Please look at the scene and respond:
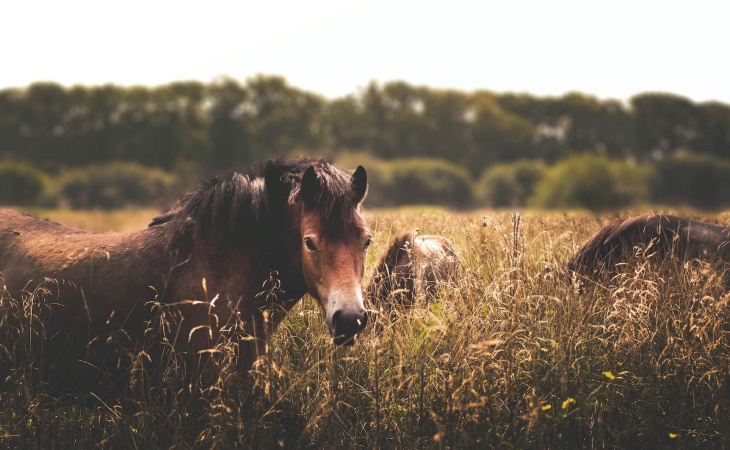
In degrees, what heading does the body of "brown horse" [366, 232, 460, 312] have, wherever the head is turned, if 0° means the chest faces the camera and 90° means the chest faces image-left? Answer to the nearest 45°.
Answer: approximately 45°

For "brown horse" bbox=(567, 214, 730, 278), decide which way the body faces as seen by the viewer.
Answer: to the viewer's left

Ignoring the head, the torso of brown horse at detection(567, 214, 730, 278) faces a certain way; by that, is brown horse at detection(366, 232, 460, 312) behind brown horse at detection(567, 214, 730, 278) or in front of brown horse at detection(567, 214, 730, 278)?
in front

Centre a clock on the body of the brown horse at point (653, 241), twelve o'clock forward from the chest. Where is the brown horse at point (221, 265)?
the brown horse at point (221, 265) is roughly at 10 o'clock from the brown horse at point (653, 241).

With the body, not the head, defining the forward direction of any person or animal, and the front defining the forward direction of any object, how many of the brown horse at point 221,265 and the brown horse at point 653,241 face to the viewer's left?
1

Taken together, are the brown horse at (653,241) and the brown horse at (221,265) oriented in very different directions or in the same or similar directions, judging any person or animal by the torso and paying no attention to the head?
very different directions

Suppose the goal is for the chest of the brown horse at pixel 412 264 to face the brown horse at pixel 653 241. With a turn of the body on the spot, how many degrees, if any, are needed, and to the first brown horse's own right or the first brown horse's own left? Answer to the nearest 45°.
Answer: approximately 135° to the first brown horse's own left

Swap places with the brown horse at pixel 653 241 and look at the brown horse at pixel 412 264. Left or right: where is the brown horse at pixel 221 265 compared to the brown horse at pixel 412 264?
left
